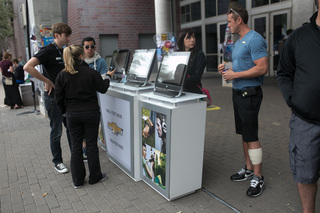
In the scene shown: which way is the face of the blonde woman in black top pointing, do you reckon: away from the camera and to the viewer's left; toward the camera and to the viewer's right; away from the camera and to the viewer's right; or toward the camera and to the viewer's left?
away from the camera and to the viewer's right

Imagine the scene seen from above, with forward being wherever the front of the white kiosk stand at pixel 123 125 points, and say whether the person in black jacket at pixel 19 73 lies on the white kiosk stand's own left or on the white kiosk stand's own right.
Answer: on the white kiosk stand's own right

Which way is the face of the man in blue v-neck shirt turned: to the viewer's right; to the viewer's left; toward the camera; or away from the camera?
to the viewer's left

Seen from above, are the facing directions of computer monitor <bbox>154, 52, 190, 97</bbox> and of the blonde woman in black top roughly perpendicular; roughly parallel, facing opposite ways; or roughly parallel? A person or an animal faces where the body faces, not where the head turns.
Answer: roughly parallel, facing opposite ways

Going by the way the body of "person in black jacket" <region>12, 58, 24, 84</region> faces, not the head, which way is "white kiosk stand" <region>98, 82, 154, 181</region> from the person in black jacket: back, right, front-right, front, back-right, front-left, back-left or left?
left

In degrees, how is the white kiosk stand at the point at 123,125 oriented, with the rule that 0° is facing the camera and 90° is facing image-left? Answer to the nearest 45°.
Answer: approximately 45°

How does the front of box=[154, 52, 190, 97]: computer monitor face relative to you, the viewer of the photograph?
facing the viewer and to the left of the viewer

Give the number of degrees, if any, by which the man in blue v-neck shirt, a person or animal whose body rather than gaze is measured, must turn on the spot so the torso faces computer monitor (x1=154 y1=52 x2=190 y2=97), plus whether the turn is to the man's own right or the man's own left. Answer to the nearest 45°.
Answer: approximately 45° to the man's own right

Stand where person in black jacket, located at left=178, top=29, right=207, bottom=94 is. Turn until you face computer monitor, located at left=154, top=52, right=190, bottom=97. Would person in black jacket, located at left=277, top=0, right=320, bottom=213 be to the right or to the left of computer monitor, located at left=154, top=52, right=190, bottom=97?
left

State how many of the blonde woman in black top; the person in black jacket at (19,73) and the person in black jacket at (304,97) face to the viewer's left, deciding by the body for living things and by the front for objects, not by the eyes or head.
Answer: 1

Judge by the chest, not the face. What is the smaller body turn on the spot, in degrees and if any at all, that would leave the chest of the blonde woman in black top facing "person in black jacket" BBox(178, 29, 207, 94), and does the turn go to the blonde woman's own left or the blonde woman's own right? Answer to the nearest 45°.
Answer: approximately 45° to the blonde woman's own right
